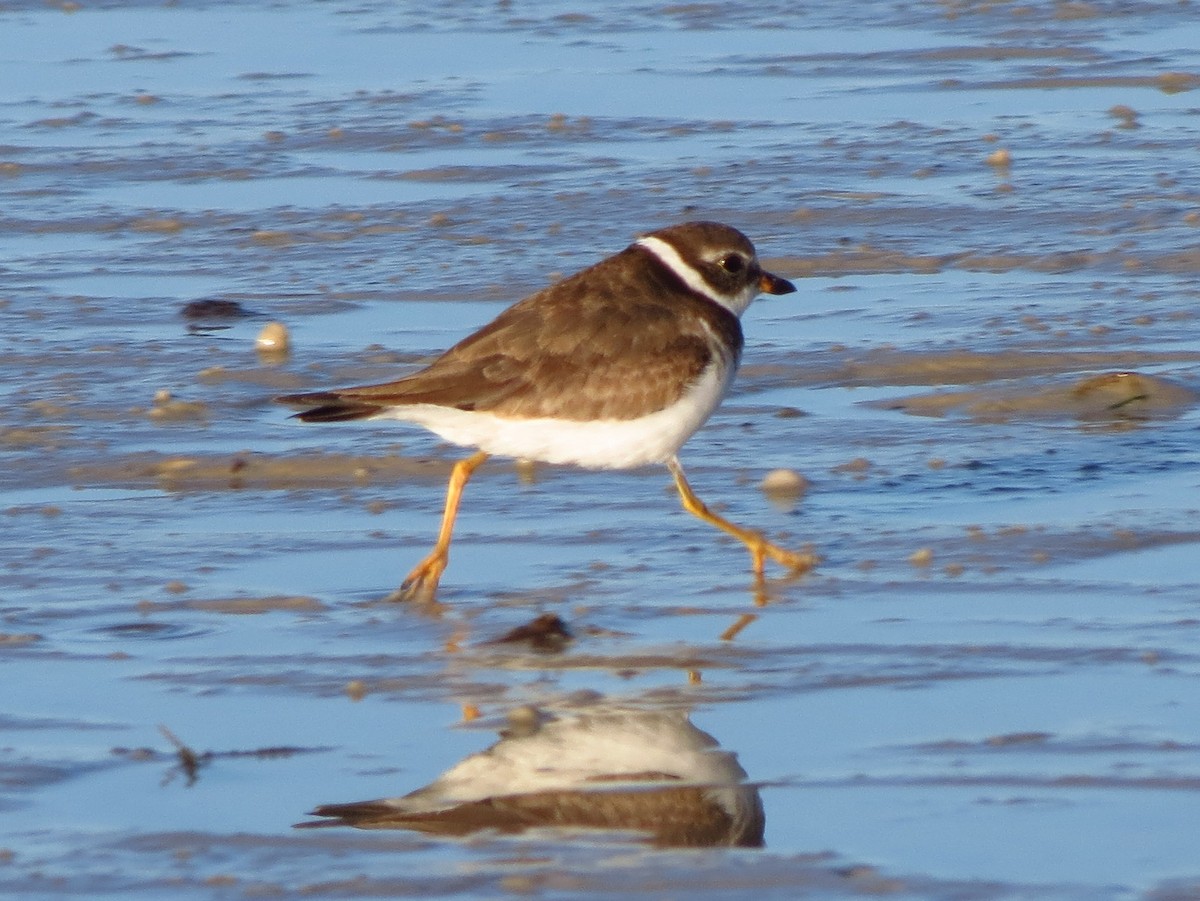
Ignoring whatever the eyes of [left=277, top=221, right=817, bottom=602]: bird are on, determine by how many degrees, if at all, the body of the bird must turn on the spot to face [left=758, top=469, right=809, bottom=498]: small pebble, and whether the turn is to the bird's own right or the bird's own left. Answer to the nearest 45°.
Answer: approximately 45° to the bird's own left

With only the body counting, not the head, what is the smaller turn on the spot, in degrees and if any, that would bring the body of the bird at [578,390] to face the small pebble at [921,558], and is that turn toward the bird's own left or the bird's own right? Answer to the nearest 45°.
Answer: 0° — it already faces it

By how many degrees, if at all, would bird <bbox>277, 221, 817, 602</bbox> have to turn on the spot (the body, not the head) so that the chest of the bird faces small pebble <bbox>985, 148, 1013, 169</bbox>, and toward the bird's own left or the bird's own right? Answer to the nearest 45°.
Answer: approximately 45° to the bird's own left

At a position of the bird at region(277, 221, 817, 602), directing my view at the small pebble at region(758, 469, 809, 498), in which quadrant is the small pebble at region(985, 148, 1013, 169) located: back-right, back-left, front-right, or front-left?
front-left

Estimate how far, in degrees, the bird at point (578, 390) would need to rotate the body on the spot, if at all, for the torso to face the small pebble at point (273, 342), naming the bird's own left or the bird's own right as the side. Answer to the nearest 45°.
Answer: approximately 135° to the bird's own left

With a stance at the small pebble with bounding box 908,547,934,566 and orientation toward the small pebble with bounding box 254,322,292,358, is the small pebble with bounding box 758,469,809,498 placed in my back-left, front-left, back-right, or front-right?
front-right

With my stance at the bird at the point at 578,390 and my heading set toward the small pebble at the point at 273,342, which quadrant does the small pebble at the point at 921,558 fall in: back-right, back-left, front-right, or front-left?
back-right

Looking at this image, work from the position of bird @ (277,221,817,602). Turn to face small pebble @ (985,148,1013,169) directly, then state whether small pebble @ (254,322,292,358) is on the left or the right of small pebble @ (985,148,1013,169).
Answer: left

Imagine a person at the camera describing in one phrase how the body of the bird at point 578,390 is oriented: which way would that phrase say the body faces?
to the viewer's right
